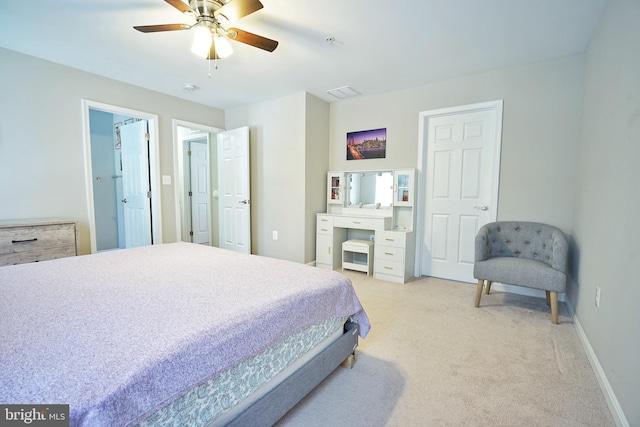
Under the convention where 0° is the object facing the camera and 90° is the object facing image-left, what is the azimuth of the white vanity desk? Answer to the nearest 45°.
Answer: approximately 45°

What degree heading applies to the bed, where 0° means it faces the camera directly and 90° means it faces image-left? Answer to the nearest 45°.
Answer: approximately 225°

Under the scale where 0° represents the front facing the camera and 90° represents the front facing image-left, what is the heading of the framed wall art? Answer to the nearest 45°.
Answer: approximately 45°
